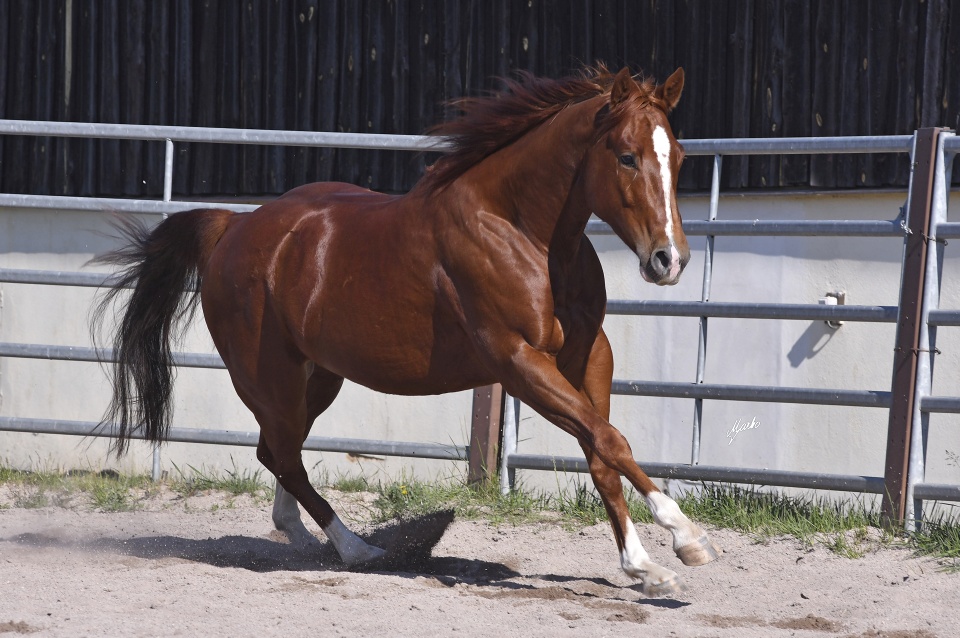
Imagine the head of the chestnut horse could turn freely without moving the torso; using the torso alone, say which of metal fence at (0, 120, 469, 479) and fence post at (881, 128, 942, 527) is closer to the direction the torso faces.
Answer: the fence post

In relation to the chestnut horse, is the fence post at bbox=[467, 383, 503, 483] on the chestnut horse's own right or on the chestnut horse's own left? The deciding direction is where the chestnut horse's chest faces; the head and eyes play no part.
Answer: on the chestnut horse's own left

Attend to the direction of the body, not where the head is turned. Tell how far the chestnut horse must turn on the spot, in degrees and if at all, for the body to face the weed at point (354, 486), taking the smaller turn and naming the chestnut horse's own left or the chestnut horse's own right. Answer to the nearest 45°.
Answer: approximately 135° to the chestnut horse's own left

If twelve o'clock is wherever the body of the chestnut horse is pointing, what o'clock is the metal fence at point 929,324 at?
The metal fence is roughly at 10 o'clock from the chestnut horse.

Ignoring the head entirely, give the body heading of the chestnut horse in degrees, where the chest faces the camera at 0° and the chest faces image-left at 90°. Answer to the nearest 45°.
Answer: approximately 315°

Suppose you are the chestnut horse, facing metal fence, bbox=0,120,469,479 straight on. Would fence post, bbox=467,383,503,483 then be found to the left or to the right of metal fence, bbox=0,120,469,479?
right

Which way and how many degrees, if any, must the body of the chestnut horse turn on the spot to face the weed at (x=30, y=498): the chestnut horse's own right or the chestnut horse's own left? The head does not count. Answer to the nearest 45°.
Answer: approximately 180°

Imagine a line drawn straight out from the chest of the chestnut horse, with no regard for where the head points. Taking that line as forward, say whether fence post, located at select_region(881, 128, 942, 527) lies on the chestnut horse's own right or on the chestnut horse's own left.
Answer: on the chestnut horse's own left
